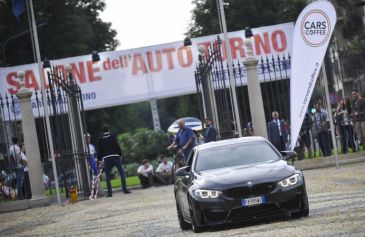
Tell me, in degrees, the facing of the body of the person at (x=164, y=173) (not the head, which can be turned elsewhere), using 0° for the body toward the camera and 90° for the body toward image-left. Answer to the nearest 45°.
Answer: approximately 0°

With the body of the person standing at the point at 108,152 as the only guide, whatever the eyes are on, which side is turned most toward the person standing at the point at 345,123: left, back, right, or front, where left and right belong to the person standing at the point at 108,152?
right

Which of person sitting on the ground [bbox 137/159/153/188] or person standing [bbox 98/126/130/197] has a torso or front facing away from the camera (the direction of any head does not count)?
person standing [bbox 98/126/130/197]

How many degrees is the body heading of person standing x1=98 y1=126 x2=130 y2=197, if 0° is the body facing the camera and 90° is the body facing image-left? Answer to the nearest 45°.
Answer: approximately 180°

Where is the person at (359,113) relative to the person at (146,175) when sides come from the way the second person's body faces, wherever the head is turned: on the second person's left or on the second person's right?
on the second person's left

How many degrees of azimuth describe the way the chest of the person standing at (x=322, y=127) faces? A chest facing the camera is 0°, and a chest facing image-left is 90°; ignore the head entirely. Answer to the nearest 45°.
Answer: approximately 45°

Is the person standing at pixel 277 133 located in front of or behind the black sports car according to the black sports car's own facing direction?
behind

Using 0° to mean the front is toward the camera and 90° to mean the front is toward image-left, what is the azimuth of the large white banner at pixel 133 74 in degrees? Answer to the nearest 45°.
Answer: approximately 0°

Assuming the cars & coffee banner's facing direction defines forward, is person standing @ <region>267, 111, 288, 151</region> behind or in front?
behind
